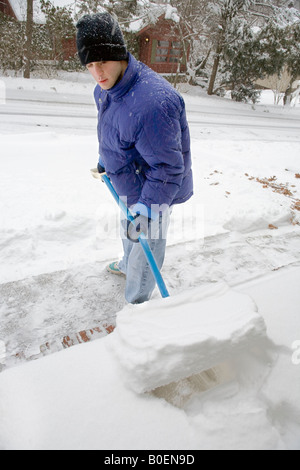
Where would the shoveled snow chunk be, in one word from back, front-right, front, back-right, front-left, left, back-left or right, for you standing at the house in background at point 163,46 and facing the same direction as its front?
front

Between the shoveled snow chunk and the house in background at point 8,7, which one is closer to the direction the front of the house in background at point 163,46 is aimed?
the shoveled snow chunk

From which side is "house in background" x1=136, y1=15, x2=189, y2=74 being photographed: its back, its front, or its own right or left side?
front

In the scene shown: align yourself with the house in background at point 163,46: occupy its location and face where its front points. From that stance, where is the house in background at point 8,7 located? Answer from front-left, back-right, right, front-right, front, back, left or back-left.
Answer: right
